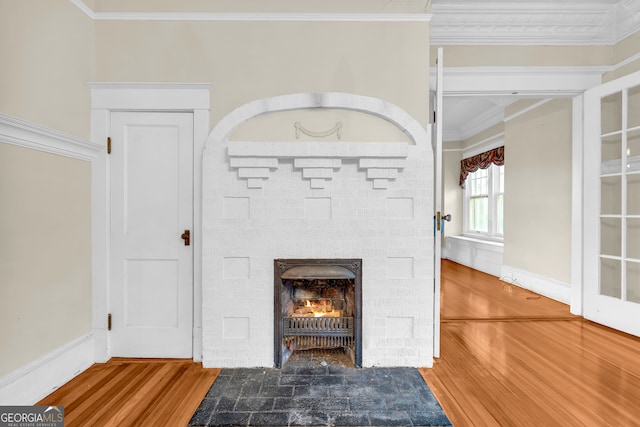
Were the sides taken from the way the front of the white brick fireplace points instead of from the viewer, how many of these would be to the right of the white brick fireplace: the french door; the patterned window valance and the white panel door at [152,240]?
1

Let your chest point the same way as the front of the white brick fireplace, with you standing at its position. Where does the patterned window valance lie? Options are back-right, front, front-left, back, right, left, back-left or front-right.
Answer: back-left

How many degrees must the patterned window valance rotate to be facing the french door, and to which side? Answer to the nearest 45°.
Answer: approximately 90° to its left

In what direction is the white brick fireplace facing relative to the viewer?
toward the camera

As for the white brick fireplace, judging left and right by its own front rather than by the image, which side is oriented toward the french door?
left

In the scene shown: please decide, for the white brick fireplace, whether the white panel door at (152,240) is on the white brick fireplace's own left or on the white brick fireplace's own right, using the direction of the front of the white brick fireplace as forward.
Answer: on the white brick fireplace's own right

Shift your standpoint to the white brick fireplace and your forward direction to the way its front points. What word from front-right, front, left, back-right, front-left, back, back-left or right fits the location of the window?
back-left

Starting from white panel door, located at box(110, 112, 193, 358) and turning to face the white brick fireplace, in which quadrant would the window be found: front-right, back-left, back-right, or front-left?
front-left

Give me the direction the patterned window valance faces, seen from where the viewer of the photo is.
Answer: facing the viewer and to the left of the viewer

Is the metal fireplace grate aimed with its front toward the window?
no

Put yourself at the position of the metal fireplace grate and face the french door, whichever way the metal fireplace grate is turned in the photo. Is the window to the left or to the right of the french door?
left

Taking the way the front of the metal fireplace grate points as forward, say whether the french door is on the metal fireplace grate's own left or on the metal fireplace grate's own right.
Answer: on the metal fireplace grate's own left

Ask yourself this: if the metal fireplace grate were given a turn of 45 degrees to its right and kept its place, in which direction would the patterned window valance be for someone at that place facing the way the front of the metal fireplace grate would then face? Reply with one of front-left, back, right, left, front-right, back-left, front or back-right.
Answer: back

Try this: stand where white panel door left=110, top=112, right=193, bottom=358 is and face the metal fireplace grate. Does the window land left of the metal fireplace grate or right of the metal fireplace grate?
left
